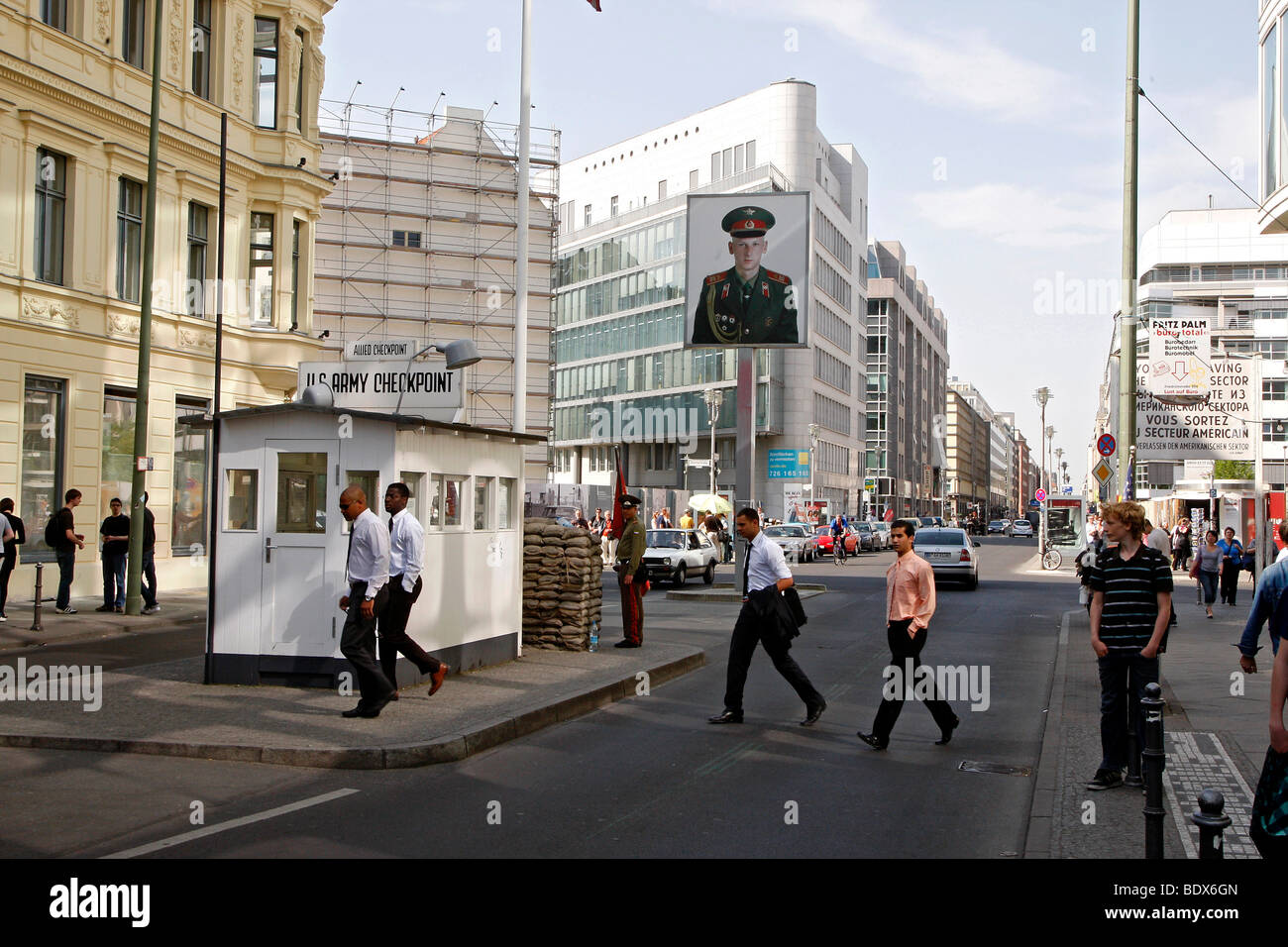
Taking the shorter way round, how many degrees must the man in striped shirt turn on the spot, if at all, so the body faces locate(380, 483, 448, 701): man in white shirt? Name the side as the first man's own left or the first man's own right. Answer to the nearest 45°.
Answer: approximately 45° to the first man's own right

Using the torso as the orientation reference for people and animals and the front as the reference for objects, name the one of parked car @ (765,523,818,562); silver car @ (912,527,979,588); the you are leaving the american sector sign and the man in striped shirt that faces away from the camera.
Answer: the silver car

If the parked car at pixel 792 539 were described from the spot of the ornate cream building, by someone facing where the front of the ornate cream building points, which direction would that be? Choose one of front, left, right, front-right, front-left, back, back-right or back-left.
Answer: left

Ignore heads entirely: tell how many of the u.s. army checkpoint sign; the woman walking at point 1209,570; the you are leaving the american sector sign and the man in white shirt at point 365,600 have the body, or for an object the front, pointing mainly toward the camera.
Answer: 3

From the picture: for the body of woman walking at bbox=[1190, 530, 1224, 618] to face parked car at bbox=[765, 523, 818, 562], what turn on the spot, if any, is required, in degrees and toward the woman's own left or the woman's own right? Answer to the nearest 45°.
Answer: approximately 135° to the woman's own right

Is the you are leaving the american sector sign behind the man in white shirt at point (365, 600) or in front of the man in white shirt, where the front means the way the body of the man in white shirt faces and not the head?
behind

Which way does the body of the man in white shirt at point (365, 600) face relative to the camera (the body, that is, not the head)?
to the viewer's left

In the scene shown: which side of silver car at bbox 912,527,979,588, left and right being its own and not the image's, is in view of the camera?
back

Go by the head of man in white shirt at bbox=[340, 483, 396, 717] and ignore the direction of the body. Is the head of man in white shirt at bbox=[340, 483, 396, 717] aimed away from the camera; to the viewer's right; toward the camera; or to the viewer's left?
to the viewer's left

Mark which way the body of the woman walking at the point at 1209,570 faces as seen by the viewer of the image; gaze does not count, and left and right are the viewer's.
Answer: facing the viewer

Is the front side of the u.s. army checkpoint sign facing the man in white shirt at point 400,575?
yes

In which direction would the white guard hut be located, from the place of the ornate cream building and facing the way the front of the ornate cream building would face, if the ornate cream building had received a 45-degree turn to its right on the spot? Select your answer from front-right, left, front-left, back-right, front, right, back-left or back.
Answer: front

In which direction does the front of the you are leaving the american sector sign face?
toward the camera
